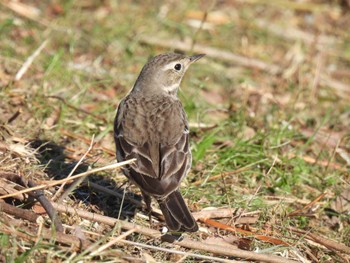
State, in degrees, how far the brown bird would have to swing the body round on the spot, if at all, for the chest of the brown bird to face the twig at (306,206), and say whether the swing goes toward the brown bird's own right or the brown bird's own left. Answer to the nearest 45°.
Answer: approximately 90° to the brown bird's own right

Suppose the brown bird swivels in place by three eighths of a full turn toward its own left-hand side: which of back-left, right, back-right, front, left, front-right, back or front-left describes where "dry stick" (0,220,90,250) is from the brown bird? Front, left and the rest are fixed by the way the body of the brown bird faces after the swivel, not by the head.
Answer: front

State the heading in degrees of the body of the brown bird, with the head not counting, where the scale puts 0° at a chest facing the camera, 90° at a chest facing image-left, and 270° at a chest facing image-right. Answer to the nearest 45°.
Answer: approximately 180°

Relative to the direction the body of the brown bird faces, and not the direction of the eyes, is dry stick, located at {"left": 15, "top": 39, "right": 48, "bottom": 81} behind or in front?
in front

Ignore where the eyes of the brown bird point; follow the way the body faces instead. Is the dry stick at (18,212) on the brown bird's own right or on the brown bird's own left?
on the brown bird's own left

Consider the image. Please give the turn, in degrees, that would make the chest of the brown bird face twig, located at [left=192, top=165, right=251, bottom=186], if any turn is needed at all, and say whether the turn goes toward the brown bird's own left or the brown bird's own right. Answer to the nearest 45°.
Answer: approximately 45° to the brown bird's own right
